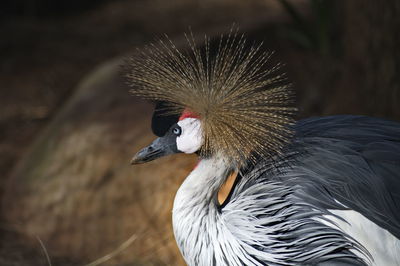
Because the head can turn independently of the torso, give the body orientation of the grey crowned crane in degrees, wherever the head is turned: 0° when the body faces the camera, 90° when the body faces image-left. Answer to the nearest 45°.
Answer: approximately 90°
